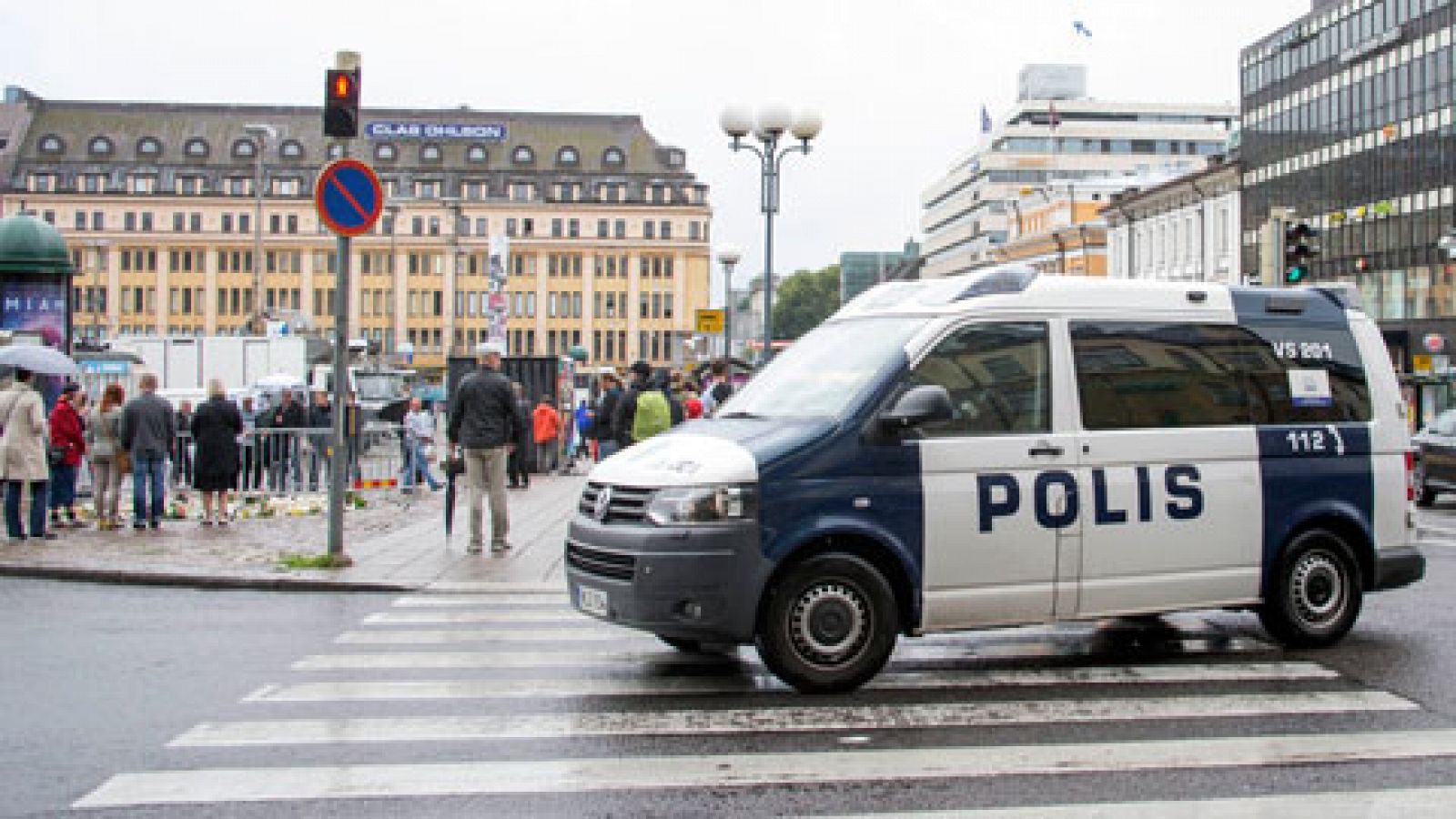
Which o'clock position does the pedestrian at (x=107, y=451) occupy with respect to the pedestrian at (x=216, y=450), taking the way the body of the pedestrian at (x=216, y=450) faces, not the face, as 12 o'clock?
the pedestrian at (x=107, y=451) is roughly at 10 o'clock from the pedestrian at (x=216, y=450).

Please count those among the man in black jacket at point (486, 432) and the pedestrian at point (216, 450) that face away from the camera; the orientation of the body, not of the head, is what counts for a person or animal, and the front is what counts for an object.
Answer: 2

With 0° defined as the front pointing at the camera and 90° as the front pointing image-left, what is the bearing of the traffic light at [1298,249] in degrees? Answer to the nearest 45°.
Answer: approximately 315°

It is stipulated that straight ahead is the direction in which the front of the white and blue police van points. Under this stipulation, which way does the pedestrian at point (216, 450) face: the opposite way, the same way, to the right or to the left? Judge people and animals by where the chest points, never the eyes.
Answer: to the right

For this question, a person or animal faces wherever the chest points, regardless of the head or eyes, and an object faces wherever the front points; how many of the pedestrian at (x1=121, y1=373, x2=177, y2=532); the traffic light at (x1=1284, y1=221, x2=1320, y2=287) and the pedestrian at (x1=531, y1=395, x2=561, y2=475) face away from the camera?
2

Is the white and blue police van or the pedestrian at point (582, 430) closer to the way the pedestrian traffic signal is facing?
the white and blue police van

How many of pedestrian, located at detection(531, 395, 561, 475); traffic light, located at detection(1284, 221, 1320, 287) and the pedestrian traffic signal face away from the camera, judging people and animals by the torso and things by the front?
1

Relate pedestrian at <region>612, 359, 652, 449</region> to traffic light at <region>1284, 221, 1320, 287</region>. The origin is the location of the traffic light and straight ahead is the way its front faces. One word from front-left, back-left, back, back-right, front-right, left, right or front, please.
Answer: right

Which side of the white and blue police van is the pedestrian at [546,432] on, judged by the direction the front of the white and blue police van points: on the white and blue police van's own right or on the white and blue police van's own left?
on the white and blue police van's own right

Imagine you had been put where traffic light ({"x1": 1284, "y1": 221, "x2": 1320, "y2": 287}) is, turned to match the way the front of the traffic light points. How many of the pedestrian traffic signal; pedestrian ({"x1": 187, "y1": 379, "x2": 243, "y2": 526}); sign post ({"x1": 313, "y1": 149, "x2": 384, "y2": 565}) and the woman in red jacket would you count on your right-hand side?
4

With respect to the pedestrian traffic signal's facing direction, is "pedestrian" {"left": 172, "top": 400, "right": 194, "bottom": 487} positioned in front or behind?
behind

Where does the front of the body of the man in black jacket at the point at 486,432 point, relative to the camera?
away from the camera

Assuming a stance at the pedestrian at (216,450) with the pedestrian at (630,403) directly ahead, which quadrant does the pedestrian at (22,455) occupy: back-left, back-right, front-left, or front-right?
back-right
